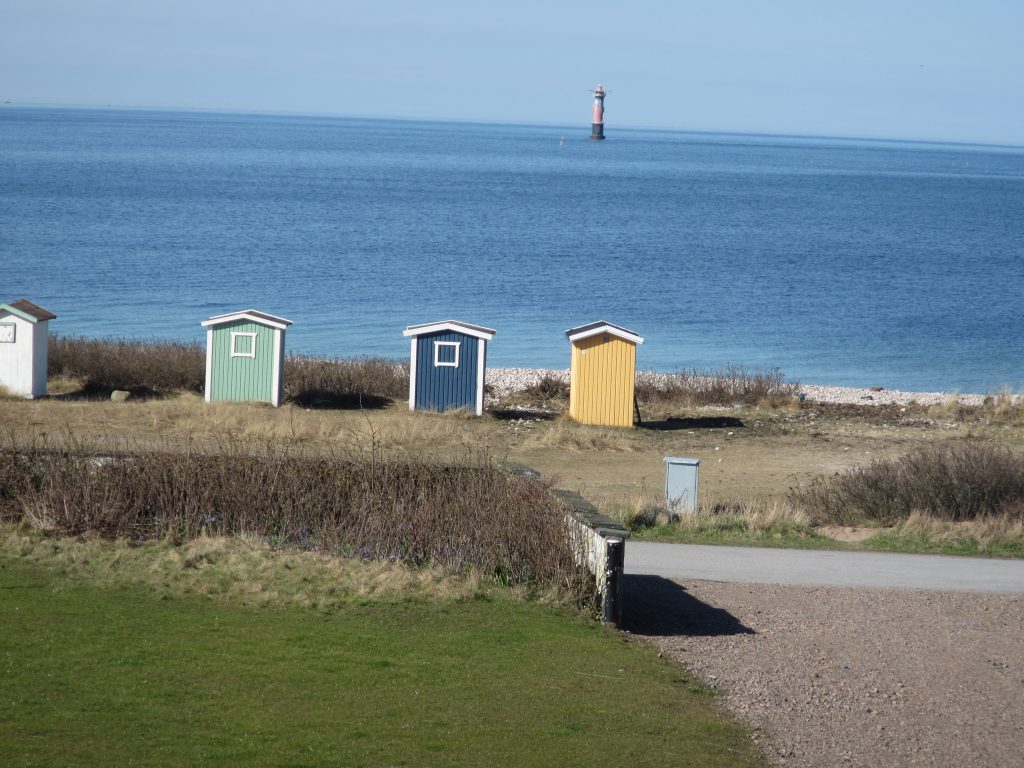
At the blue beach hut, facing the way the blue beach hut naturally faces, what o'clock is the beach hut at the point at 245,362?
The beach hut is roughly at 9 o'clock from the blue beach hut.

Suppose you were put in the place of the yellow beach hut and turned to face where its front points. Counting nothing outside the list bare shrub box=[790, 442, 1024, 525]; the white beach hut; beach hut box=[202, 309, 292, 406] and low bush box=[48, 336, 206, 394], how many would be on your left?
3

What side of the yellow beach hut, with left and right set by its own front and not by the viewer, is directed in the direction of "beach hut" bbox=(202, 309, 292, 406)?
left

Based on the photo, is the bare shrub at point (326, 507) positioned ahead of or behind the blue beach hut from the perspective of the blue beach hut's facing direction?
behind

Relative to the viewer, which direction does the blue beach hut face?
away from the camera

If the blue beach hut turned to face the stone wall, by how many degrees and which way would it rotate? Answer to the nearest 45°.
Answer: approximately 180°

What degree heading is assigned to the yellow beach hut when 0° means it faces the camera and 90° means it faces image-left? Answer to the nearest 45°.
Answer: approximately 180°

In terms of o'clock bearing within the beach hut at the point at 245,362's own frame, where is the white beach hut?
The white beach hut is roughly at 9 o'clock from the beach hut.

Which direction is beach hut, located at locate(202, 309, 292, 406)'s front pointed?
away from the camera

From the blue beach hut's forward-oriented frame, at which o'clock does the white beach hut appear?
The white beach hut is roughly at 9 o'clock from the blue beach hut.

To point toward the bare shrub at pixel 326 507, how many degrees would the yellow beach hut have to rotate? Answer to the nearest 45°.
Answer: approximately 180°
